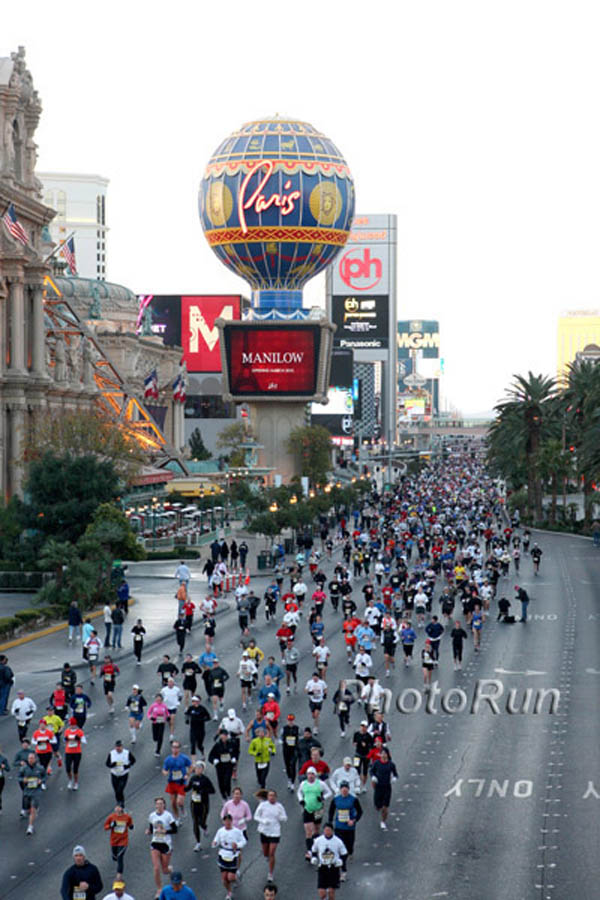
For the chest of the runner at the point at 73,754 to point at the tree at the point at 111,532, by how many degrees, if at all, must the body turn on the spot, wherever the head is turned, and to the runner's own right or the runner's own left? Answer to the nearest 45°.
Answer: approximately 180°

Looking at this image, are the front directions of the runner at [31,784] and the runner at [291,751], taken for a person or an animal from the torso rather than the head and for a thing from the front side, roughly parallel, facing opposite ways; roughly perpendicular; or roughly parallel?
roughly parallel

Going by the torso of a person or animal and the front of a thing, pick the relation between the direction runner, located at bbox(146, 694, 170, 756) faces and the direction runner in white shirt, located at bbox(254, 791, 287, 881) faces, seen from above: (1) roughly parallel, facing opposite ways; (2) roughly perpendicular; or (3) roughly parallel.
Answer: roughly parallel

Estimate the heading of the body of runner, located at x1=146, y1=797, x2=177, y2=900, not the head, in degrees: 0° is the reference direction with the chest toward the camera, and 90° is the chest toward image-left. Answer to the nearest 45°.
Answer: approximately 0°

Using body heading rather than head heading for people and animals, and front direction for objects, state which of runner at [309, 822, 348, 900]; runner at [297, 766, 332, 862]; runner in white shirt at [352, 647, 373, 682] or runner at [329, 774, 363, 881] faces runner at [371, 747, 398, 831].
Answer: the runner in white shirt

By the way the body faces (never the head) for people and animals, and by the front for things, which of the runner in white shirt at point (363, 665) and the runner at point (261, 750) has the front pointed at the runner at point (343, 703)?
the runner in white shirt

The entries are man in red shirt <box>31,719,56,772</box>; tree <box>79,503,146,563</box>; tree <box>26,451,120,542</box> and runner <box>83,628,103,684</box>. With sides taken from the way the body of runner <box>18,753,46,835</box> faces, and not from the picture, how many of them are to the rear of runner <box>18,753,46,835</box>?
4

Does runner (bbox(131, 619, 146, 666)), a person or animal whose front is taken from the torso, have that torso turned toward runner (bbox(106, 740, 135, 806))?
yes

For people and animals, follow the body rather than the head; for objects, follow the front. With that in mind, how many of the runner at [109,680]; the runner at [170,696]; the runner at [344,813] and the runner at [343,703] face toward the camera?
4

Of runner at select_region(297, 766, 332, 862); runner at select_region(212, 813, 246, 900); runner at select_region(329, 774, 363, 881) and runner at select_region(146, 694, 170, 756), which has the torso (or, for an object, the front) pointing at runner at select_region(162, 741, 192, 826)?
runner at select_region(146, 694, 170, 756)

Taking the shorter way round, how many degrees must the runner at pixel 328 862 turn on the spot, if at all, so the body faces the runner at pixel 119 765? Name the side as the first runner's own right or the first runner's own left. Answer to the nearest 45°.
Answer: approximately 135° to the first runner's own right

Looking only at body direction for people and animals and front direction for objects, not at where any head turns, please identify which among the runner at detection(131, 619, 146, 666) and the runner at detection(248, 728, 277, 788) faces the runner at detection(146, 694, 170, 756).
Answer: the runner at detection(131, 619, 146, 666)

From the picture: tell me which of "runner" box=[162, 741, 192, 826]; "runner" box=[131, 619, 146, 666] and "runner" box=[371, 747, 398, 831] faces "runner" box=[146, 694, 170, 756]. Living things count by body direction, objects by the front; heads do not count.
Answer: "runner" box=[131, 619, 146, 666]

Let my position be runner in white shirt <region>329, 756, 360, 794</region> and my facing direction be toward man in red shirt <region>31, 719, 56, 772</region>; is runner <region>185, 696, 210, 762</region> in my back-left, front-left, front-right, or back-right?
front-right

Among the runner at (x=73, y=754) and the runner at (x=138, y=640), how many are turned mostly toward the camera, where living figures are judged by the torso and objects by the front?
2

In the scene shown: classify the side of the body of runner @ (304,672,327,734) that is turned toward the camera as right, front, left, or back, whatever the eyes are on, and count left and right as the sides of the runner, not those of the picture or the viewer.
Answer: front

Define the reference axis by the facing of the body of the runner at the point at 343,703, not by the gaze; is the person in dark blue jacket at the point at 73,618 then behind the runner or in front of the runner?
behind

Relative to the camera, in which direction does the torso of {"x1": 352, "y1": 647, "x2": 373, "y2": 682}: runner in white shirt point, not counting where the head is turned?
toward the camera

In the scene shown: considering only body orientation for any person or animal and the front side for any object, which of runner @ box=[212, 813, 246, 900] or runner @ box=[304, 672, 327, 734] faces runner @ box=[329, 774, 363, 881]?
runner @ box=[304, 672, 327, 734]

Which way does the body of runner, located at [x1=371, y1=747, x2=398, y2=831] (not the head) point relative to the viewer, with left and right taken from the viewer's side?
facing the viewer
